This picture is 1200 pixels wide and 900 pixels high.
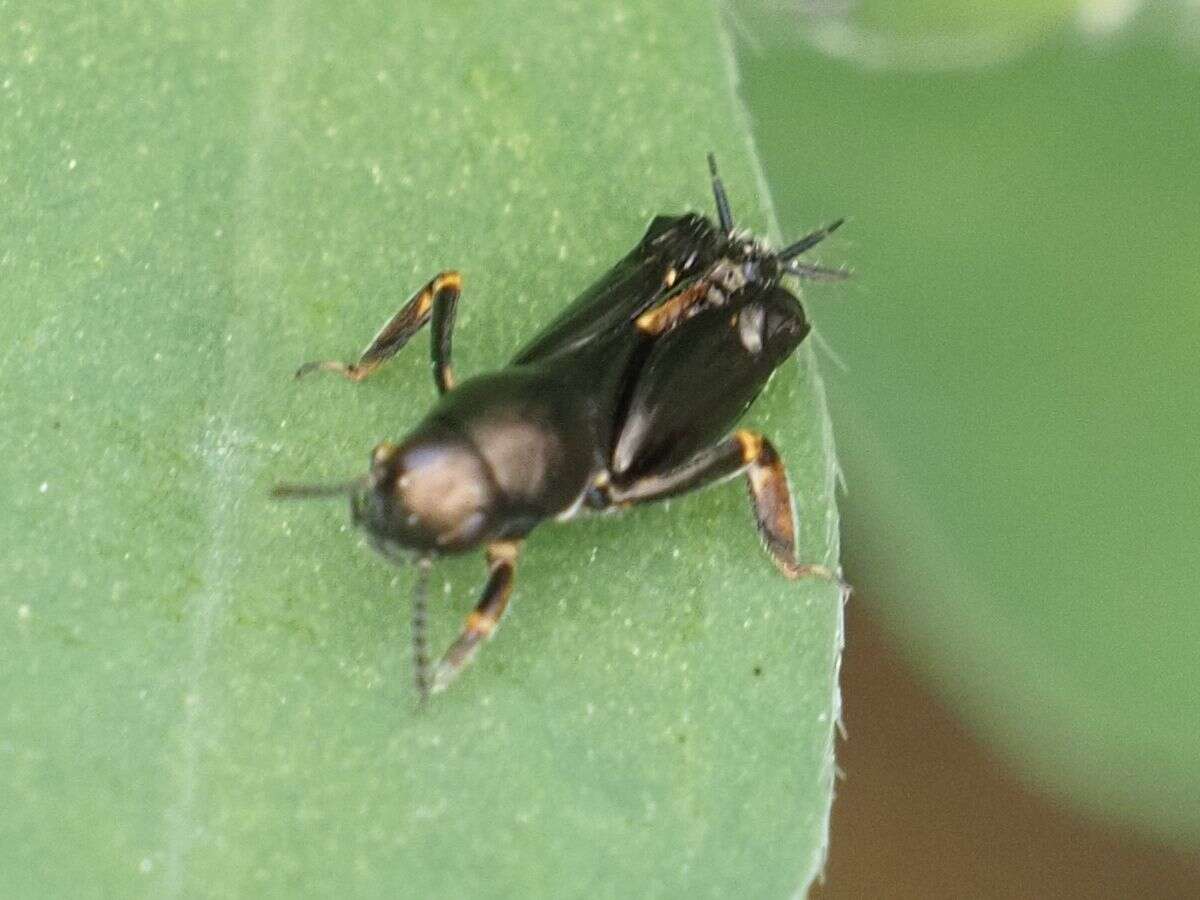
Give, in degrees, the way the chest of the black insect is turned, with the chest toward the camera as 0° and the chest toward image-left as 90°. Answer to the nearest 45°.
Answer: approximately 45°

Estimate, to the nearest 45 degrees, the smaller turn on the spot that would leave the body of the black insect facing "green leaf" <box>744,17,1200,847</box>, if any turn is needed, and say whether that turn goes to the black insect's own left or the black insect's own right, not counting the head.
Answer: approximately 180°
